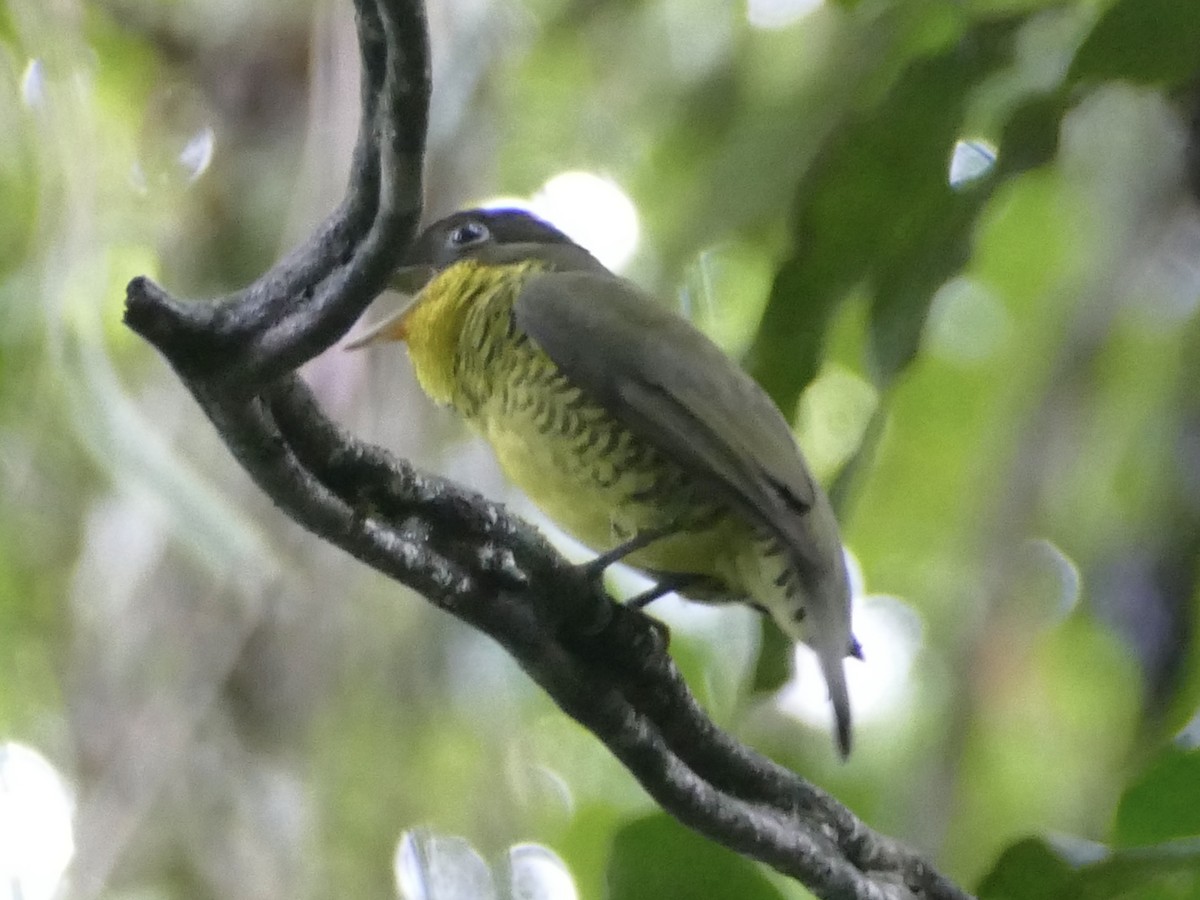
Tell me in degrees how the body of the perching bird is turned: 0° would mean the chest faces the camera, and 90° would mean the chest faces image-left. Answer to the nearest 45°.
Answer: approximately 90°
